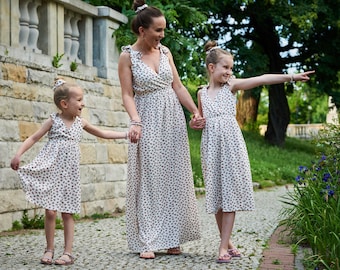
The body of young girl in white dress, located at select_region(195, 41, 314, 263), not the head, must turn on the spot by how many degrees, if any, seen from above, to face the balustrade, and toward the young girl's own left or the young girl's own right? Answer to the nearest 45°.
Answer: approximately 135° to the young girl's own right

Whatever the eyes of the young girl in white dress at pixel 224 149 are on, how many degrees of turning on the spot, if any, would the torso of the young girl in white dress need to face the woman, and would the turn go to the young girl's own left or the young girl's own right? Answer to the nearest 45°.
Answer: approximately 90° to the young girl's own right

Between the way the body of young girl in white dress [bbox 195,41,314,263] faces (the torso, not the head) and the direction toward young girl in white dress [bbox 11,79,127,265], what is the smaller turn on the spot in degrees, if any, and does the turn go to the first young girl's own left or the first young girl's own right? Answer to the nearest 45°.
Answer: approximately 90° to the first young girl's own right

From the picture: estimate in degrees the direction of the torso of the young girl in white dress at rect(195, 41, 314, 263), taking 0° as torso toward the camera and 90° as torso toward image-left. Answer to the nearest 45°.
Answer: approximately 0°

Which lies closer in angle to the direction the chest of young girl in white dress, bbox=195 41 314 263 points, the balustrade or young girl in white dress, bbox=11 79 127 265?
the young girl in white dress

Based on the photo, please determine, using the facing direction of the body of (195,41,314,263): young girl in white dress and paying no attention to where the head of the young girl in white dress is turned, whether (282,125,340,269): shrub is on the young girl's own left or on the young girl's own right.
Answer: on the young girl's own left
